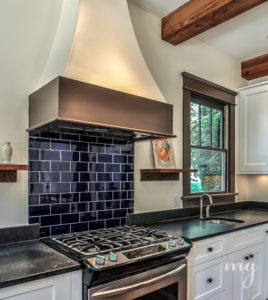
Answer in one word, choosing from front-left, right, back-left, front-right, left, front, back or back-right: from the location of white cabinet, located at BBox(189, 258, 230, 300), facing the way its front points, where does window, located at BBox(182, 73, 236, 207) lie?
back-left

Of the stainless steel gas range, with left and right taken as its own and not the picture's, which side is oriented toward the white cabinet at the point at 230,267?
left

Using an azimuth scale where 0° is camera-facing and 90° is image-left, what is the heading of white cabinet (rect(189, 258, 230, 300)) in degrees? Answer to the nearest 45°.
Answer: approximately 315°

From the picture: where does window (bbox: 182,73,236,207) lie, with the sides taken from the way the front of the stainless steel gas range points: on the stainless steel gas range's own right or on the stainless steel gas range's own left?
on the stainless steel gas range's own left

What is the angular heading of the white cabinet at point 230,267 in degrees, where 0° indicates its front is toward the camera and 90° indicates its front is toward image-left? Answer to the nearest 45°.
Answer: approximately 315°
